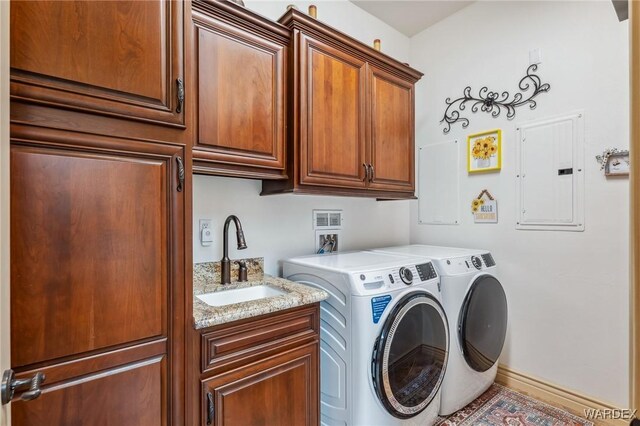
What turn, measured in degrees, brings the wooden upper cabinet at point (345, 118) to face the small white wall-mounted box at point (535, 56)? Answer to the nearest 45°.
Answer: approximately 45° to its left

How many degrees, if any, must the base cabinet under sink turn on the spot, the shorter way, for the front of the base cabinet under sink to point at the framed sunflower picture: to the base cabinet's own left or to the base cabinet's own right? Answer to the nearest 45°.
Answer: approximately 90° to the base cabinet's own left

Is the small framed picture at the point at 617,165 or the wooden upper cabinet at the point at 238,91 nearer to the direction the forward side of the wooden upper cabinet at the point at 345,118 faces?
the small framed picture

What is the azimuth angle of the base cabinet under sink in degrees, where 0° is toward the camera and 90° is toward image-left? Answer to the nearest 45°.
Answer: approximately 315°

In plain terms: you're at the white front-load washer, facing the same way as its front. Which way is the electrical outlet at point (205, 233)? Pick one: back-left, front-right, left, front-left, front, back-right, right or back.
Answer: back-right

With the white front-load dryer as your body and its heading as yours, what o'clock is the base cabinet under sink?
The base cabinet under sink is roughly at 3 o'clock from the white front-load dryer.

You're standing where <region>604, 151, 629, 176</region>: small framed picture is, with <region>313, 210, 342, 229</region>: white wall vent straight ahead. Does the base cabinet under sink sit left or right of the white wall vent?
left

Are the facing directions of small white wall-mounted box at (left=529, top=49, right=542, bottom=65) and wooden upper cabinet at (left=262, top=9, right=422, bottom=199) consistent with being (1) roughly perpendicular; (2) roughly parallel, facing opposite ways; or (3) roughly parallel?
roughly perpendicular
